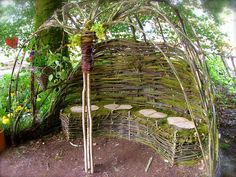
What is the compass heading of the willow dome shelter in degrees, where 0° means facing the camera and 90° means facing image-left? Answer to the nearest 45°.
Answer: approximately 45°
